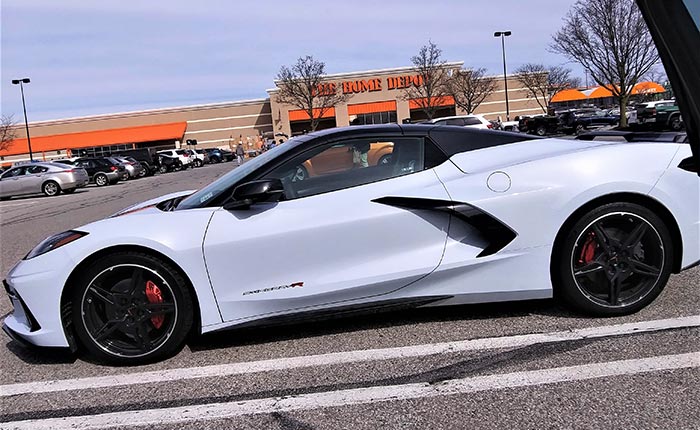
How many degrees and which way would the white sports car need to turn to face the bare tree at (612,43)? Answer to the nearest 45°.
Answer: approximately 135° to its right

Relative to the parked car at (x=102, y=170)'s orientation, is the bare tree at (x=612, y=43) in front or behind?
behind

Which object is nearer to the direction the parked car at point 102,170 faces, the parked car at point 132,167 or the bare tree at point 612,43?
the parked car

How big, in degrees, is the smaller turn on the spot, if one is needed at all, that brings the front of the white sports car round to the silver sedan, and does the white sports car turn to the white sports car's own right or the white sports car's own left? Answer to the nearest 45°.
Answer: approximately 45° to the white sports car's own right

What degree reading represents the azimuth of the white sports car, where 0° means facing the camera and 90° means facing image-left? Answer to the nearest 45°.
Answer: approximately 90°

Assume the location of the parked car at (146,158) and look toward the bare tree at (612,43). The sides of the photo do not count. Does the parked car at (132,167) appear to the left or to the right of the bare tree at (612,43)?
right
